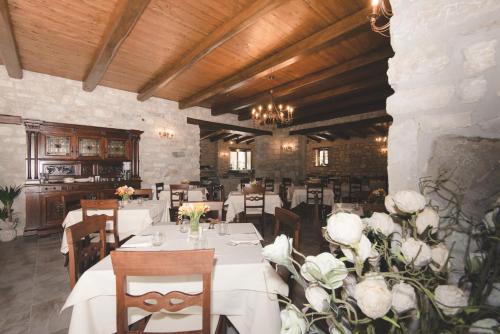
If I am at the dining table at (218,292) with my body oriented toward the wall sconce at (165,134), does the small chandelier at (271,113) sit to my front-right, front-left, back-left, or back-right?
front-right

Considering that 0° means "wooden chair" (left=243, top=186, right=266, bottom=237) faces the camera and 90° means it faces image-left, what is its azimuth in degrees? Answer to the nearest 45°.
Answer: approximately 180°

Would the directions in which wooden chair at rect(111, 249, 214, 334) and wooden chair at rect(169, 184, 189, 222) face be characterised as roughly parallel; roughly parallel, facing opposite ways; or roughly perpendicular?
roughly parallel

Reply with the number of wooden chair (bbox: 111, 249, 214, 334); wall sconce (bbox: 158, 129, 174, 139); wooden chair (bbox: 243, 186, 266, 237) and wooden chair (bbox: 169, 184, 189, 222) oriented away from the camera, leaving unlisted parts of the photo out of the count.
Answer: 3

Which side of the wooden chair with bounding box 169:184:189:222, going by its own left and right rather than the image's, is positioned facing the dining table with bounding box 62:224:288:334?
back

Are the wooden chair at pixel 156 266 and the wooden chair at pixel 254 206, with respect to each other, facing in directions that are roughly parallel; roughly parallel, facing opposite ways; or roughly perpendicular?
roughly parallel

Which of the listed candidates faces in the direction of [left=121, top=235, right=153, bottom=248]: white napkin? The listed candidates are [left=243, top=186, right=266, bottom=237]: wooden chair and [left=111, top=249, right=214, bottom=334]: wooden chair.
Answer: [left=111, top=249, right=214, bottom=334]: wooden chair

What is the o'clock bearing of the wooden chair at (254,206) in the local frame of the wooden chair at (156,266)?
the wooden chair at (254,206) is roughly at 1 o'clock from the wooden chair at (156,266).

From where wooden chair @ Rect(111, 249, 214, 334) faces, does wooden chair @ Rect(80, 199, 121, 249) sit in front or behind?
in front

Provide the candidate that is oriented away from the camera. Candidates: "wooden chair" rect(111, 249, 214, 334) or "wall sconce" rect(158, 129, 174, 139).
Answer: the wooden chair

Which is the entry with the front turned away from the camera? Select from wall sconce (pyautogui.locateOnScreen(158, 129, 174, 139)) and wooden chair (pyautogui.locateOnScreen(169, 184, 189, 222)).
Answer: the wooden chair

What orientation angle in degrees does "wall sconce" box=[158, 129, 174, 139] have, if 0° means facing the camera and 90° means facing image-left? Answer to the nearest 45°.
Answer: approximately 315°

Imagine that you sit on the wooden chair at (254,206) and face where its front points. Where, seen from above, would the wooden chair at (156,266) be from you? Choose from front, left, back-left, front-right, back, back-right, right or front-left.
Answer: back

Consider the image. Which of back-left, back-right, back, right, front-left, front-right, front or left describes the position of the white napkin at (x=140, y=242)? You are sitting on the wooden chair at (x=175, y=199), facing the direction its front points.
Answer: back

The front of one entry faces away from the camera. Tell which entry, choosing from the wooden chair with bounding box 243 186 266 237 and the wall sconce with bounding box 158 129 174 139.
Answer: the wooden chair

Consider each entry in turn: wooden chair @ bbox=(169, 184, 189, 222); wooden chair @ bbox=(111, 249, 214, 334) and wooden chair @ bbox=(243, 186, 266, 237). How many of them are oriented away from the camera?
3

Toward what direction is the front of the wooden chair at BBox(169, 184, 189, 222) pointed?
away from the camera

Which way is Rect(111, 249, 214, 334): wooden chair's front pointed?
away from the camera

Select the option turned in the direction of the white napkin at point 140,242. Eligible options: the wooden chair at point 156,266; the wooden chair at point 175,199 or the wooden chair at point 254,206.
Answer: the wooden chair at point 156,266

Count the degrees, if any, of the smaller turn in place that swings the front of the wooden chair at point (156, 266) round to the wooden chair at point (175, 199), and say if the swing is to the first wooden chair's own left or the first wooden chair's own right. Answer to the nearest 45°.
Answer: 0° — it already faces it
